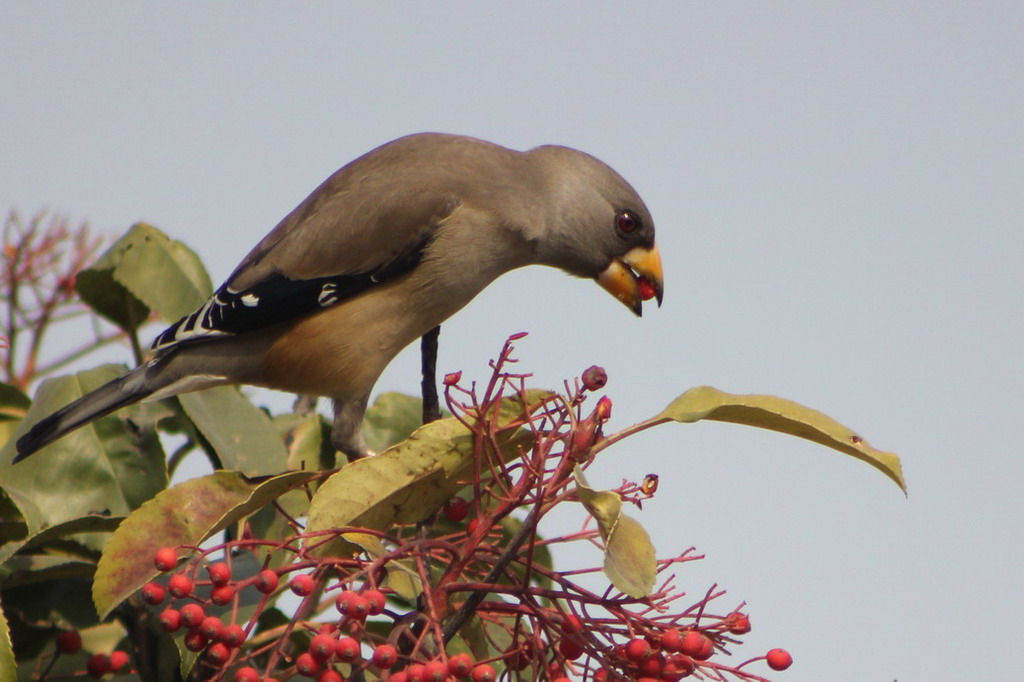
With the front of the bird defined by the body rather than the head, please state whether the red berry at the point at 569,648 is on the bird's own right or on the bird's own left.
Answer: on the bird's own right

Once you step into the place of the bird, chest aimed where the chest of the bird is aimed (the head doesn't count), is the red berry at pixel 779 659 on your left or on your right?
on your right

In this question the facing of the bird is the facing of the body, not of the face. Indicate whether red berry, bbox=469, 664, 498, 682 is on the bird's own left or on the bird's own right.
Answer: on the bird's own right

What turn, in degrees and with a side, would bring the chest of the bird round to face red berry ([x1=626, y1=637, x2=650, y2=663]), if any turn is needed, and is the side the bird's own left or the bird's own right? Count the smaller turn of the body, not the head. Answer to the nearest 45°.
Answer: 0° — it already faces it

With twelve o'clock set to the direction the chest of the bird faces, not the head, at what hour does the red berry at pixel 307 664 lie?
The red berry is roughly at 3 o'clock from the bird.

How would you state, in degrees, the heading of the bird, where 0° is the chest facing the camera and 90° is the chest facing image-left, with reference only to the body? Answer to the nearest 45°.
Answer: approximately 270°

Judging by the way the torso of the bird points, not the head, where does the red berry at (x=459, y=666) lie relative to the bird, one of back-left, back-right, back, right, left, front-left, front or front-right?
right

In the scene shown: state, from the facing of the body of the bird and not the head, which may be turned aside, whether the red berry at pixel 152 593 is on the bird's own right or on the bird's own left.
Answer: on the bird's own right

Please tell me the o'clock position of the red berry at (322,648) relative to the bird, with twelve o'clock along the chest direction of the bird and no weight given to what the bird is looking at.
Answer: The red berry is roughly at 3 o'clock from the bird.
